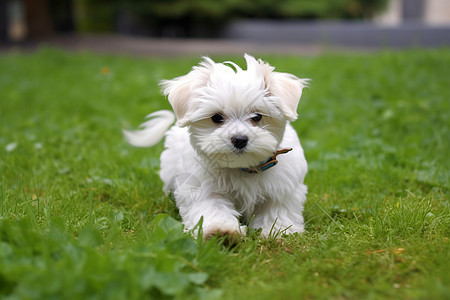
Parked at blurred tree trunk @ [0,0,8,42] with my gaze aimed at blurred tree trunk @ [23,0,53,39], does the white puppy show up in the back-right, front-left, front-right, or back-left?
front-right

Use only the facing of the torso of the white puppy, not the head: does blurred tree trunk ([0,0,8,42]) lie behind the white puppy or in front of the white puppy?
behind

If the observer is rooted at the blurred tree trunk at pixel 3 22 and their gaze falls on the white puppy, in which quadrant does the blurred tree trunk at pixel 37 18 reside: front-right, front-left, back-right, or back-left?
front-left

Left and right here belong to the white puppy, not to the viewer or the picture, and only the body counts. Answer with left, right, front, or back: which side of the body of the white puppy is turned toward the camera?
front

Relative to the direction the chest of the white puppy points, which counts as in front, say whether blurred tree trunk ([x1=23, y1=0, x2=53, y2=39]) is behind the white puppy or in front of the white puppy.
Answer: behind
